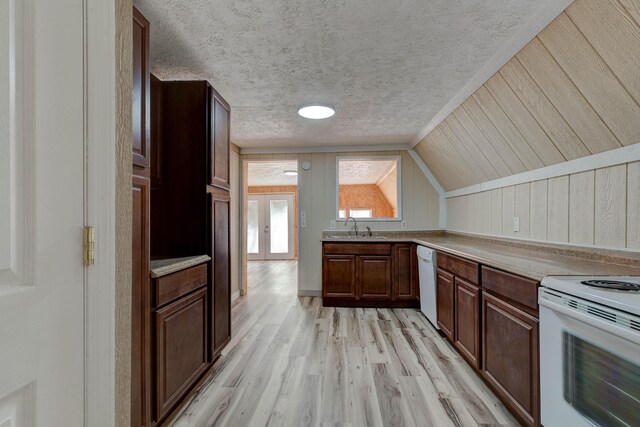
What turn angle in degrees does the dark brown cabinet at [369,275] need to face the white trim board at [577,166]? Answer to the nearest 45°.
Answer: approximately 45° to its left

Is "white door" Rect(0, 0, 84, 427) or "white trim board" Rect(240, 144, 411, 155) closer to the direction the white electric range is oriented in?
the white door

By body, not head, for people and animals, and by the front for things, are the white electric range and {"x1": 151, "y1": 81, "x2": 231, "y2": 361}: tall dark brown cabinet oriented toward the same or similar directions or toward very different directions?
very different directions

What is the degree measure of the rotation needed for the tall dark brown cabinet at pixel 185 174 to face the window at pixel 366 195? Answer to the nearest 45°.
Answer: approximately 45° to its left

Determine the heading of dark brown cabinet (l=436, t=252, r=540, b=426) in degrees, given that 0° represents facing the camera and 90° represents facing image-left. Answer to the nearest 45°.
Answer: approximately 45°

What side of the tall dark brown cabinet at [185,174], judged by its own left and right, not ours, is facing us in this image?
right

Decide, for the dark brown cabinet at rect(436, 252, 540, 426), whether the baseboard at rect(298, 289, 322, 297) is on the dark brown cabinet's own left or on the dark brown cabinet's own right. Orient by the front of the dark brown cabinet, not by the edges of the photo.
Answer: on the dark brown cabinet's own right

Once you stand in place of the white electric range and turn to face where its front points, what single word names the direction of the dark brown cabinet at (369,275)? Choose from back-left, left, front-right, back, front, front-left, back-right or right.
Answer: right

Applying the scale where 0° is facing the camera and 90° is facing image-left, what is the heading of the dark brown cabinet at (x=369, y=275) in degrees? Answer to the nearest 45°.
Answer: approximately 0°

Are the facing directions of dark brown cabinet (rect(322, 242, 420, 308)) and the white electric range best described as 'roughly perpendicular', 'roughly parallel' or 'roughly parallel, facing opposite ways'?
roughly perpendicular

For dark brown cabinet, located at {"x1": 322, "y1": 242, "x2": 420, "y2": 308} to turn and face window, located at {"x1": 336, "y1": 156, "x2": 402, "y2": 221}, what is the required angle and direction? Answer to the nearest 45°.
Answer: approximately 180°

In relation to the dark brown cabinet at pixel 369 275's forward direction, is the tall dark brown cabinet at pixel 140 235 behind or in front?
in front
